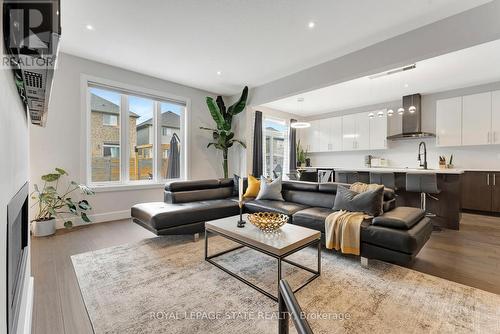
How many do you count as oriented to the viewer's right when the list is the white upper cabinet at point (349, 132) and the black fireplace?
1

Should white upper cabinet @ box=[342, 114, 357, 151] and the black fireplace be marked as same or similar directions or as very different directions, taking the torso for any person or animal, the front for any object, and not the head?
very different directions

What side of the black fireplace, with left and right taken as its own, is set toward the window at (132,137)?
left

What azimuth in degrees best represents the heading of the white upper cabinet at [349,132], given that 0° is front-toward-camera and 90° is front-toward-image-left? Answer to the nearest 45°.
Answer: approximately 0°

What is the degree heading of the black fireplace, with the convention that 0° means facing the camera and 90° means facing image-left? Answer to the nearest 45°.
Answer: approximately 270°

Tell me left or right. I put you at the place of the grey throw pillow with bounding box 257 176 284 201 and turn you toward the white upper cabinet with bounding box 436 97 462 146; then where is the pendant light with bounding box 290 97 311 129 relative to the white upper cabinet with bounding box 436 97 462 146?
left

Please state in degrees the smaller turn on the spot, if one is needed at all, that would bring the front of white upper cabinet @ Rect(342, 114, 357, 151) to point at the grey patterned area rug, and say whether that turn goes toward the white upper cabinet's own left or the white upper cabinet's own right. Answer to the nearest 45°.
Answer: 0° — it already faces it

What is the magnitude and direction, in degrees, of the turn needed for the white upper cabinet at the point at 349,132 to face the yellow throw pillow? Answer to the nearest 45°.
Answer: approximately 45° to its right
